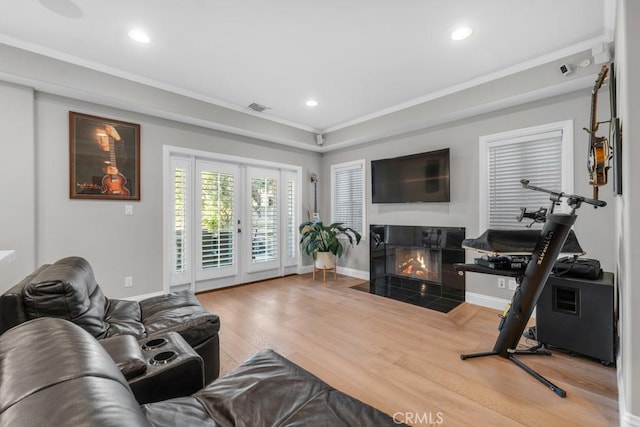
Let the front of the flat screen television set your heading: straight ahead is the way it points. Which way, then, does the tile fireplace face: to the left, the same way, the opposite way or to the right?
the same way

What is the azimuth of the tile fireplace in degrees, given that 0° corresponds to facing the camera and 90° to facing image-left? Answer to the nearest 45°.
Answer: approximately 45°

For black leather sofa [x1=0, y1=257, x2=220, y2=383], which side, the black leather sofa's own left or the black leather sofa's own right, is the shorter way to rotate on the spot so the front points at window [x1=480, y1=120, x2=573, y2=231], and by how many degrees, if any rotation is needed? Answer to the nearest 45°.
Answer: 0° — it already faces it

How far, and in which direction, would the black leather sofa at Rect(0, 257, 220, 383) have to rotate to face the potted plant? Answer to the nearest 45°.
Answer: approximately 45° to its left

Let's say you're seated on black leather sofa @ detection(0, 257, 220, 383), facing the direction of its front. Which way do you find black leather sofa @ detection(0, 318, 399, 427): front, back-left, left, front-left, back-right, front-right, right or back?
right

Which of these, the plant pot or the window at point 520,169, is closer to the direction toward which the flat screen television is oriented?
the plant pot

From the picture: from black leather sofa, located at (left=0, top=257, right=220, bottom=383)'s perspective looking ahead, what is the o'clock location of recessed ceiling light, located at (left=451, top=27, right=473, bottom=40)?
The recessed ceiling light is roughly at 1 o'clock from the black leather sofa.

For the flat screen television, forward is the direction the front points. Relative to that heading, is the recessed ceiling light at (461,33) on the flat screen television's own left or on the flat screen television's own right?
on the flat screen television's own left

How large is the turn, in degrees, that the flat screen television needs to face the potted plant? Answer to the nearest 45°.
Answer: approximately 45° to its right

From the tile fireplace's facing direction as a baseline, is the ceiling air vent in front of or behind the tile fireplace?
in front

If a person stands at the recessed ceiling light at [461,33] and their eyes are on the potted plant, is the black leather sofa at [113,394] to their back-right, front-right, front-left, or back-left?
back-left

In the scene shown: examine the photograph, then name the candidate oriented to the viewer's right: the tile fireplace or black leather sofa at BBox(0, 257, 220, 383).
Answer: the black leather sofa

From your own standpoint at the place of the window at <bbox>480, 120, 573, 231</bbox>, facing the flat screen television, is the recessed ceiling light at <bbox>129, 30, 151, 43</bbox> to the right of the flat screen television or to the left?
left

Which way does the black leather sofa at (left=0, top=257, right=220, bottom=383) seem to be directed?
to the viewer's right

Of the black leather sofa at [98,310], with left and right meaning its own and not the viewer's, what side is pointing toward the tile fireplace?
front

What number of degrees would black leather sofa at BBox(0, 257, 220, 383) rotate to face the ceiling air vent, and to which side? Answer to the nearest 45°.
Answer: approximately 45° to its left

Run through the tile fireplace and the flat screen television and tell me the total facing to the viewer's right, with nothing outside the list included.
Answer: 0
